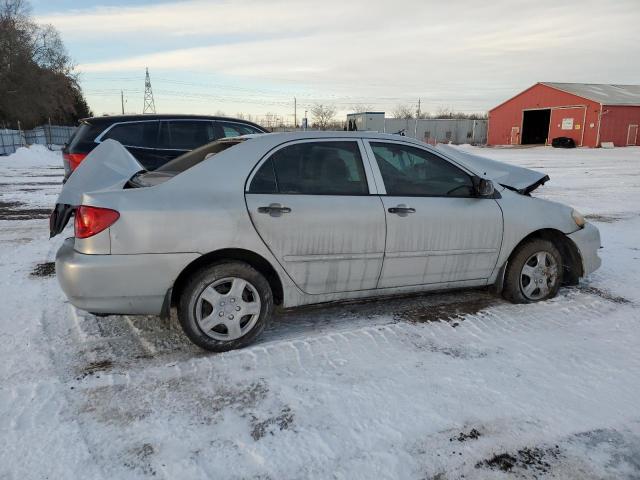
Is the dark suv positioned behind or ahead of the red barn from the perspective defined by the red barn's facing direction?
ahead

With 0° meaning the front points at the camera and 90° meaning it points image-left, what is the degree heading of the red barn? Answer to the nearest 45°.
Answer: approximately 45°

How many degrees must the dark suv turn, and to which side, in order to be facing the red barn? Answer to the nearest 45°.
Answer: approximately 45° to its left

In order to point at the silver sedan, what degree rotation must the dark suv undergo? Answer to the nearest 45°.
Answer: approximately 90° to its right

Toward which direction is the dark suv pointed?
to the viewer's right

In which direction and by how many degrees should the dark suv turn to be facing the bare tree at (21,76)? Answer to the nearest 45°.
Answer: approximately 90° to its left

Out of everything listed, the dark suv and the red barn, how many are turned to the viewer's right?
1

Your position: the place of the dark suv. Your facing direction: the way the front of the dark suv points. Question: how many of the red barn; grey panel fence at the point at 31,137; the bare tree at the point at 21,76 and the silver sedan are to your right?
1

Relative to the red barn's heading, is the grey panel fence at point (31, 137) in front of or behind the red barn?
in front

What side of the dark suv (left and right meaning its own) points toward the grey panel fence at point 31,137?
left
